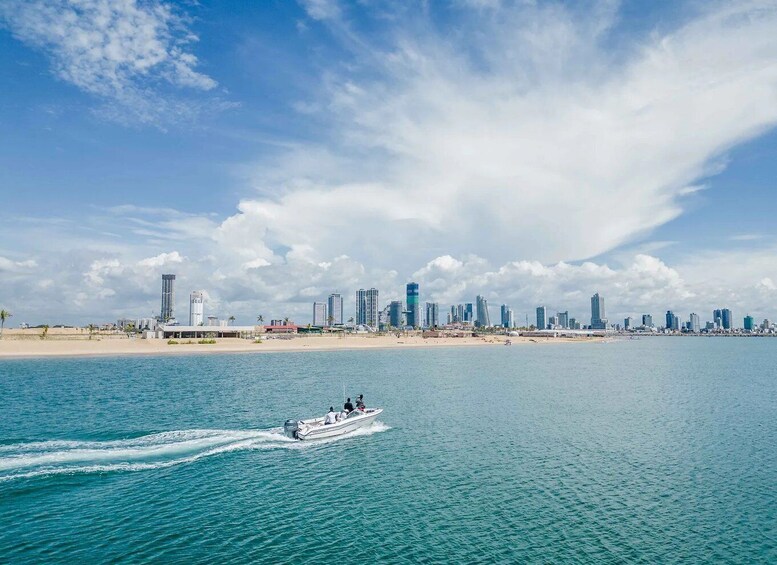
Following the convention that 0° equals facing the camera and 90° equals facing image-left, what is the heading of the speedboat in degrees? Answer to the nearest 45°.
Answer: approximately 225°
